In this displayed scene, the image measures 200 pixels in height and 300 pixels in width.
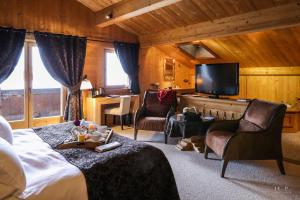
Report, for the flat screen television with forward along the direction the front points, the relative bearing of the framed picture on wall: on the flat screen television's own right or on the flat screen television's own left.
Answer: on the flat screen television's own right

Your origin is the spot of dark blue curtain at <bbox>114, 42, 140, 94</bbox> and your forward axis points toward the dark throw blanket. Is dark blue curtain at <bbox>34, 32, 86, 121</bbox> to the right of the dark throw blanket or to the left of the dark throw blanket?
right

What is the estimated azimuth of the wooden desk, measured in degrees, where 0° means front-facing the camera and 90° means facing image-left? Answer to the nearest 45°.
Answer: approximately 315°

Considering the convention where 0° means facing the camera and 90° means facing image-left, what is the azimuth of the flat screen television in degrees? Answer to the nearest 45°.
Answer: approximately 45°

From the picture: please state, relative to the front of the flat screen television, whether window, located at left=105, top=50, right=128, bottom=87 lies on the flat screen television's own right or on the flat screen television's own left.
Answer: on the flat screen television's own right

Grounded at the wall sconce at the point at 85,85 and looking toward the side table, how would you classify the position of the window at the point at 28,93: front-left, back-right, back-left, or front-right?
back-right

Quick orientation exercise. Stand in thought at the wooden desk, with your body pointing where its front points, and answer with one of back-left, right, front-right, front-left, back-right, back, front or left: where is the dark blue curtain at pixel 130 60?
left

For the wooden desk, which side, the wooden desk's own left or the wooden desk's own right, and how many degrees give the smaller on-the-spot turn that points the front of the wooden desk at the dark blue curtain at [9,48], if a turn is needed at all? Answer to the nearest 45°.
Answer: approximately 90° to the wooden desk's own right
